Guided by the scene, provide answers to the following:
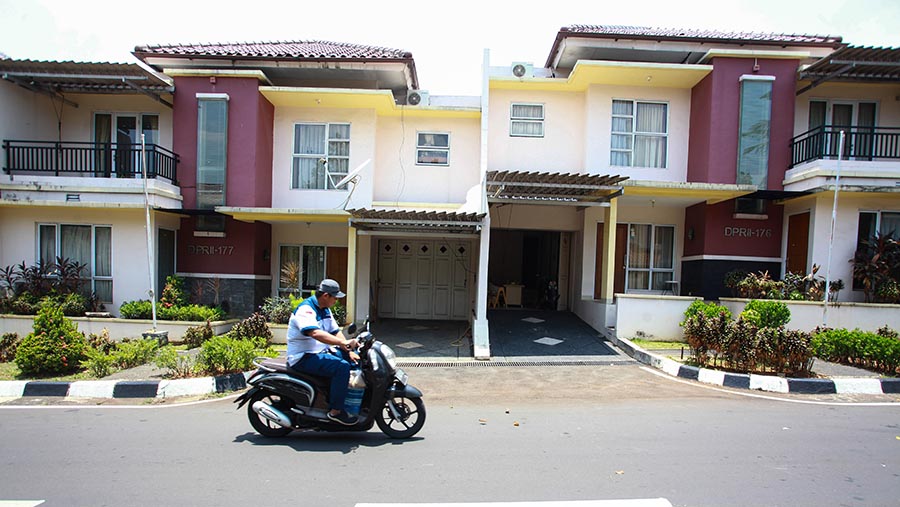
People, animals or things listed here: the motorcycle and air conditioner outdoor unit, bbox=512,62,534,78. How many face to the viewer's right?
1

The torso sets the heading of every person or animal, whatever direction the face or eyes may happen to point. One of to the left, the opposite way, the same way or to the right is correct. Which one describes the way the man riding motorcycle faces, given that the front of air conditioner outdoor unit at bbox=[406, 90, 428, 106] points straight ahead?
to the left

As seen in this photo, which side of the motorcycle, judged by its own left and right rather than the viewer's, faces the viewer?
right

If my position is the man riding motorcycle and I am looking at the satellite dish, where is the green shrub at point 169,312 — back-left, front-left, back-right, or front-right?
front-left

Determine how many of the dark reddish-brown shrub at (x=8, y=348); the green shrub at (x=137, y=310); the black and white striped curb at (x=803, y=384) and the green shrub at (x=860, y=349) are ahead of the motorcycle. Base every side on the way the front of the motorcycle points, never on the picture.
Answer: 2

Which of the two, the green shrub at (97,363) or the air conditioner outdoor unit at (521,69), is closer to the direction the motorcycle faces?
the air conditioner outdoor unit

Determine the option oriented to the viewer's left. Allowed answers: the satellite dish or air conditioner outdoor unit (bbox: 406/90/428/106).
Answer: the satellite dish

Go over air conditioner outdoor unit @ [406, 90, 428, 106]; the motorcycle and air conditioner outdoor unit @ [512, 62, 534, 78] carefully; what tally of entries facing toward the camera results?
2

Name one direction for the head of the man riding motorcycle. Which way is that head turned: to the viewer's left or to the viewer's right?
to the viewer's right

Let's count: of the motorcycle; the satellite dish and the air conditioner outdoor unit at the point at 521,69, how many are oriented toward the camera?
1

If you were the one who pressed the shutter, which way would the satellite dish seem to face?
facing to the left of the viewer

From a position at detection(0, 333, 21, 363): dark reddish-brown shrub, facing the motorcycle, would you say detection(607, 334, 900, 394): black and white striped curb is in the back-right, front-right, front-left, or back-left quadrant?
front-left

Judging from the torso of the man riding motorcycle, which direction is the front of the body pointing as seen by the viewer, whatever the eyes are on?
to the viewer's right

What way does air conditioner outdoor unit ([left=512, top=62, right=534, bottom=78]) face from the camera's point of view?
toward the camera
